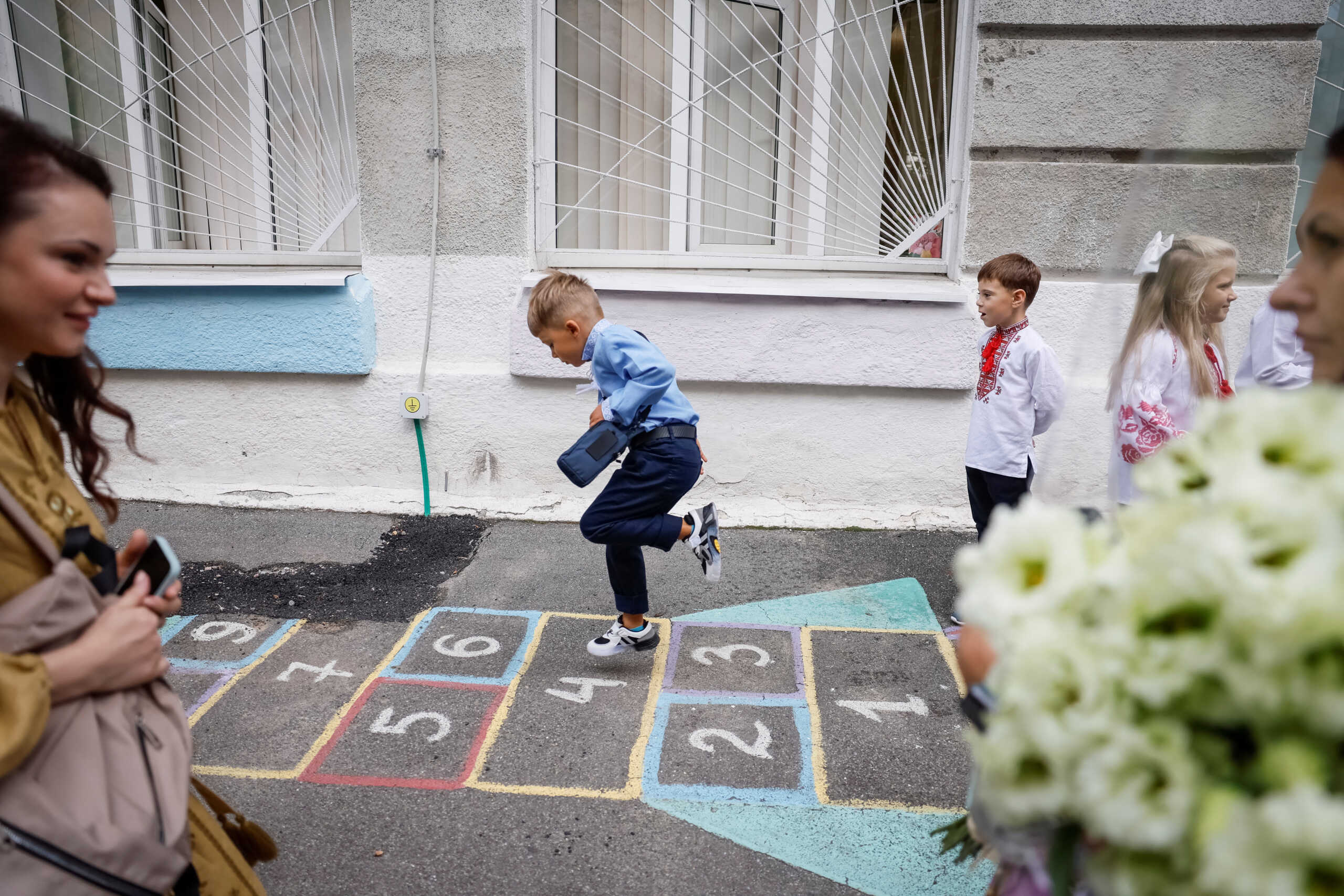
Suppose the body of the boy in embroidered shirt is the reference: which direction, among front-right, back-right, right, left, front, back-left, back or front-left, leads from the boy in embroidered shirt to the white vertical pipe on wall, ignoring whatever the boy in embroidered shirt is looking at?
front-right

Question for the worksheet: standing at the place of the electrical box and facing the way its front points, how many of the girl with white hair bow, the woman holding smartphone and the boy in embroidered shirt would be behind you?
0

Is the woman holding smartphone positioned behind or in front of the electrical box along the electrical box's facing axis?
in front

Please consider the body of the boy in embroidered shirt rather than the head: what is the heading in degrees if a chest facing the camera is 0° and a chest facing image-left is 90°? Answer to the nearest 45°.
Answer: approximately 45°

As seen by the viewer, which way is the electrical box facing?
toward the camera

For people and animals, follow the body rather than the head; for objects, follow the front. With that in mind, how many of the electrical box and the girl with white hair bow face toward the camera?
1

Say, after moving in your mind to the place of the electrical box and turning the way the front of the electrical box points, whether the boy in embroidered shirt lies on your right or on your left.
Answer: on your left

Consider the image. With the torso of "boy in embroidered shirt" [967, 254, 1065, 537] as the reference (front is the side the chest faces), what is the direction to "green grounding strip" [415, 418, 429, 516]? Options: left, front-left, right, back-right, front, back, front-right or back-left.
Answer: front-right

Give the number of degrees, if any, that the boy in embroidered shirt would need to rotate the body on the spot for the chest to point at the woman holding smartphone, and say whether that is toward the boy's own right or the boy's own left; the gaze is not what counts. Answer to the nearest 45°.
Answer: approximately 45° to the boy's own left

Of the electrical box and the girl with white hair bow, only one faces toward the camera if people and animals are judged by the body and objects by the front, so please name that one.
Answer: the electrical box
